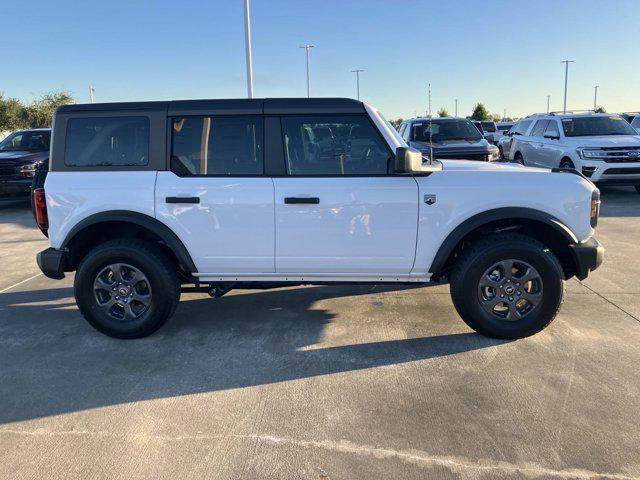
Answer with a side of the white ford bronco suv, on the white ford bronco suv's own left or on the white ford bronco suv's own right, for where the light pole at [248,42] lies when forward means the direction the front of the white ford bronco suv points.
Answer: on the white ford bronco suv's own left

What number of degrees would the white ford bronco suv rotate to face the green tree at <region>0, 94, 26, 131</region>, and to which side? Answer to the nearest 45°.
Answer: approximately 135° to its left

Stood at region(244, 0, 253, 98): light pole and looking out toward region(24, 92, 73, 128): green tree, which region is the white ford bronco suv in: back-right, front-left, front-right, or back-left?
back-left

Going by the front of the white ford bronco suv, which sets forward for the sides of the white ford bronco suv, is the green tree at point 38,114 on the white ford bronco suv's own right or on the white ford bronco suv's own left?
on the white ford bronco suv's own left

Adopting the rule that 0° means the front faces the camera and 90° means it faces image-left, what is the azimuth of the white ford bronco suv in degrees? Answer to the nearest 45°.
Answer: approximately 270°
